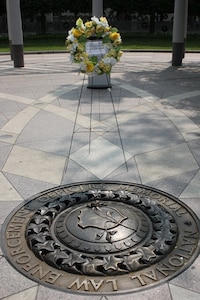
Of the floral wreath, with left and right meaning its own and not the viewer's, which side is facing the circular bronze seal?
front

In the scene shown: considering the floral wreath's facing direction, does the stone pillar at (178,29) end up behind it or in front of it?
behind

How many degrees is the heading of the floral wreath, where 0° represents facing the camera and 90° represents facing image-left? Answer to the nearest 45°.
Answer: approximately 0°

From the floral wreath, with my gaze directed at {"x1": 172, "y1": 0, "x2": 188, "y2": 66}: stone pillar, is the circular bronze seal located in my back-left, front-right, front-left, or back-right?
back-right

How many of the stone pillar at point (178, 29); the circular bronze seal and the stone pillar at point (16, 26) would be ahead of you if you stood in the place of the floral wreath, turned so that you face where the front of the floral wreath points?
1

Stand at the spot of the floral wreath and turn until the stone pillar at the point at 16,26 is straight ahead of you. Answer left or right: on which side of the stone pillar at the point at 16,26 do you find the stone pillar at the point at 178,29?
right

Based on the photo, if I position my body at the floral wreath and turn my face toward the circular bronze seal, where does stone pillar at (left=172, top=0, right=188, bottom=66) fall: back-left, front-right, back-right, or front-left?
back-left

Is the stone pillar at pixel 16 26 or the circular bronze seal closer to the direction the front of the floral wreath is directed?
the circular bronze seal

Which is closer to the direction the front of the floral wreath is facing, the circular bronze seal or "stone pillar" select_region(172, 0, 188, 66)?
the circular bronze seal
